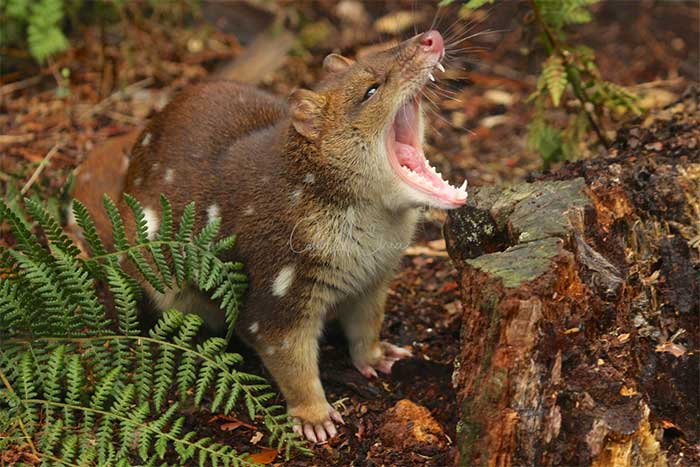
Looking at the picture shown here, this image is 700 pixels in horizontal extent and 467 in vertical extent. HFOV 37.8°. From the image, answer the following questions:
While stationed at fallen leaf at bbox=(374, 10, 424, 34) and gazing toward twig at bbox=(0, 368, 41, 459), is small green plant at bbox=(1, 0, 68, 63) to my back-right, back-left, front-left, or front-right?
front-right

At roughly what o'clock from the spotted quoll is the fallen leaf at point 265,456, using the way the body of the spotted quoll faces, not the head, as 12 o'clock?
The fallen leaf is roughly at 2 o'clock from the spotted quoll.

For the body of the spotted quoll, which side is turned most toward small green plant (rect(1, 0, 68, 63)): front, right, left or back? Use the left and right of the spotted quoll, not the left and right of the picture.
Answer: back

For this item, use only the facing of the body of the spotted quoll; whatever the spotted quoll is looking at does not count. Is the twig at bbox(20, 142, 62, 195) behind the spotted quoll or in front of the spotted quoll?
behind

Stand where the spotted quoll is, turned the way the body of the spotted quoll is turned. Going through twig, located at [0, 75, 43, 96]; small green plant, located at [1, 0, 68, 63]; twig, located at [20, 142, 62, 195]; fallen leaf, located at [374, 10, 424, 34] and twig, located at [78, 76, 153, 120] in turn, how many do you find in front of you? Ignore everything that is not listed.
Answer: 0

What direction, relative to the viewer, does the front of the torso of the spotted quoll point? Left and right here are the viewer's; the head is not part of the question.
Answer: facing the viewer and to the right of the viewer

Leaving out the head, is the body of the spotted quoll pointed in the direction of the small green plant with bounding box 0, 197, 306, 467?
no

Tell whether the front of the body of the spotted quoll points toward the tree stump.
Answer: yes

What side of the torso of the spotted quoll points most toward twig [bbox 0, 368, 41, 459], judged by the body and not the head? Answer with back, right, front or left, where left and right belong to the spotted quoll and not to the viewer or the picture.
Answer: right

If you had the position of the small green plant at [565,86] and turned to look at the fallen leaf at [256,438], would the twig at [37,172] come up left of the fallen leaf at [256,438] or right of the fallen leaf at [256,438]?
right

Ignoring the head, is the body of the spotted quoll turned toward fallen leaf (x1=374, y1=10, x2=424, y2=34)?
no

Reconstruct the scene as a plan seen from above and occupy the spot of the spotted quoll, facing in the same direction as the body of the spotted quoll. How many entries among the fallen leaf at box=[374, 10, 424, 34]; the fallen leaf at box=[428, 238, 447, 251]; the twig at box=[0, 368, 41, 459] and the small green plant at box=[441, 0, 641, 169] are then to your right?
1

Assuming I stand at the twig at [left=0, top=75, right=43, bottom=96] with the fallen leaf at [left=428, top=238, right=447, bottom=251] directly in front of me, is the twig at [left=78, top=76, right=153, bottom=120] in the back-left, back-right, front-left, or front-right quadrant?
front-left

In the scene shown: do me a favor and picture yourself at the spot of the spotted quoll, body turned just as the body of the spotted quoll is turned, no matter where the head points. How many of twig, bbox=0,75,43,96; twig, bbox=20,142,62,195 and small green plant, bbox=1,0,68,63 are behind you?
3

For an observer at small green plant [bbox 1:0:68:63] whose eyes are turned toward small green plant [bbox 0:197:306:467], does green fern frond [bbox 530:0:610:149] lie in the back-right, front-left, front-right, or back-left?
front-left

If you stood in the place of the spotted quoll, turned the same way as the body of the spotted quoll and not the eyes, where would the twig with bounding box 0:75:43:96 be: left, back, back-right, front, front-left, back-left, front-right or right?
back

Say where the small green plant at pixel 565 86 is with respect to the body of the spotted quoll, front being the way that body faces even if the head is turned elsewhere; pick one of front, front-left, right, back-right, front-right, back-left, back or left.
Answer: left
